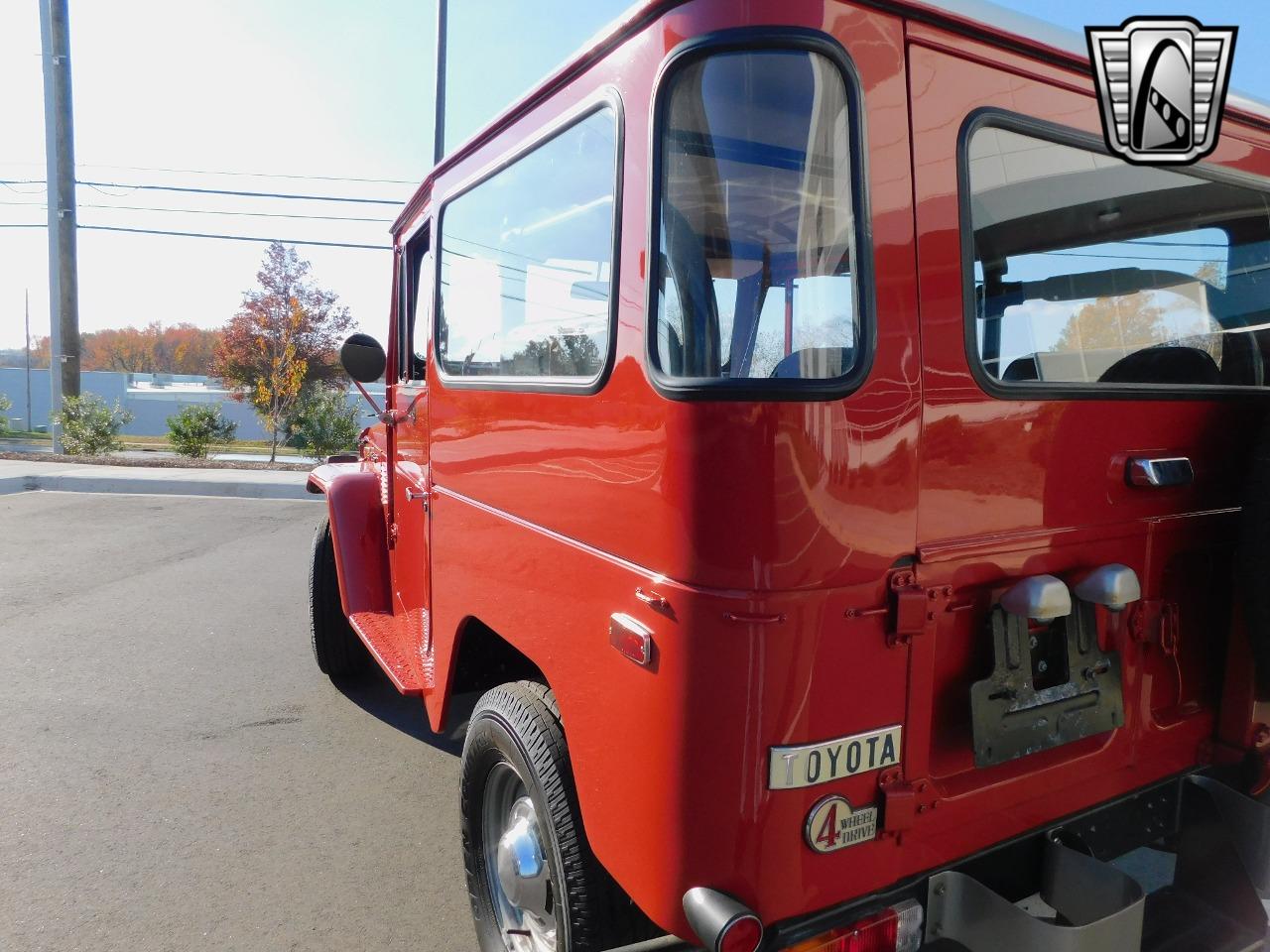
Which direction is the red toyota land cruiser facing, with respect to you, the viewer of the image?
facing away from the viewer and to the left of the viewer

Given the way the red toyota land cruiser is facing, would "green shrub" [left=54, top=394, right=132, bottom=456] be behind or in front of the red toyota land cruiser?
in front

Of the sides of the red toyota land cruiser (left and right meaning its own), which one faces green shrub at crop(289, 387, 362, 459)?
front

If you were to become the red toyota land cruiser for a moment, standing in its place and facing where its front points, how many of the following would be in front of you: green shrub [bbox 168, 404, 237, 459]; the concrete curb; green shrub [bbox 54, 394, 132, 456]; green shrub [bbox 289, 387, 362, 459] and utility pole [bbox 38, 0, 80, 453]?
5

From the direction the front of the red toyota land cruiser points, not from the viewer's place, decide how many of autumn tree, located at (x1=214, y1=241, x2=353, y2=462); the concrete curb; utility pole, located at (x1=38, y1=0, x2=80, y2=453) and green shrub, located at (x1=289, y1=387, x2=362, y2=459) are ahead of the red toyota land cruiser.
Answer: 4

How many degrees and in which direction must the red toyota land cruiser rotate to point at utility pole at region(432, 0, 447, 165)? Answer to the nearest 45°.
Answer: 0° — it already faces it

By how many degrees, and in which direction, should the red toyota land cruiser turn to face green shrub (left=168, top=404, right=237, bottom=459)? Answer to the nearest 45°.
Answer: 0° — it already faces it

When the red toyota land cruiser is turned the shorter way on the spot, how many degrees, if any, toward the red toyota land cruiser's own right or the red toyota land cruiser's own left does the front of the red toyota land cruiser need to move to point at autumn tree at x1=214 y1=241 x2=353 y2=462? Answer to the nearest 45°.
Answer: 0° — it already faces it

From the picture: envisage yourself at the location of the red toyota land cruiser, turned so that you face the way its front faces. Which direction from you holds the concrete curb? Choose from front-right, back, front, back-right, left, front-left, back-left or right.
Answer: front

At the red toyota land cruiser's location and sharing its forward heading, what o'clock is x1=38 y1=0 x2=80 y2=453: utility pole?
The utility pole is roughly at 12 o'clock from the red toyota land cruiser.
